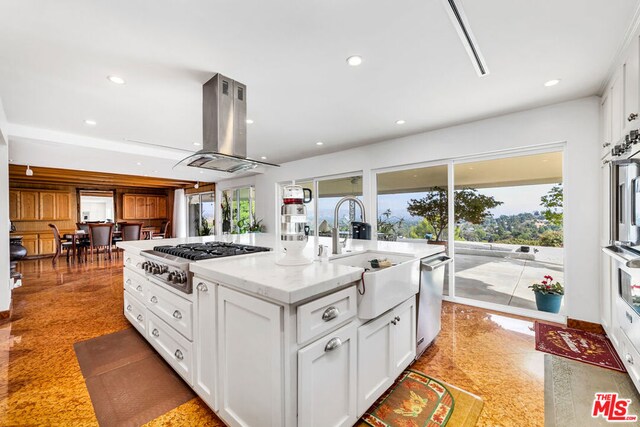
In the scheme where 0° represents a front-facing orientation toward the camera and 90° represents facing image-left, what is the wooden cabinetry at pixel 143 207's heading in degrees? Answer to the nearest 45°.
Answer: approximately 0°

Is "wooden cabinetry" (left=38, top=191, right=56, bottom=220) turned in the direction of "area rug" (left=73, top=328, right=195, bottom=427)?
yes

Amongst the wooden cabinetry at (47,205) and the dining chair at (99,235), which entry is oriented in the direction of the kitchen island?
the wooden cabinetry

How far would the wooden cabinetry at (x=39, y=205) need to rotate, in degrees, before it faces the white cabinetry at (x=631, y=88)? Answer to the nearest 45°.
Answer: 0° — it already faces it

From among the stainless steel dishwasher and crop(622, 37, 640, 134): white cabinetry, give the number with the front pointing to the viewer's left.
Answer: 1

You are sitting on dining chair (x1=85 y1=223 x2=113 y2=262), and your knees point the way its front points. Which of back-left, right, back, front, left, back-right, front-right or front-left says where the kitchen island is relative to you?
back

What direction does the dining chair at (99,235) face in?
away from the camera

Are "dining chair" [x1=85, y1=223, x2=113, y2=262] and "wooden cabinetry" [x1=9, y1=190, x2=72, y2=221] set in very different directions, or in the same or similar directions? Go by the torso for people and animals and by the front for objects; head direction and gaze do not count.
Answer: very different directions
